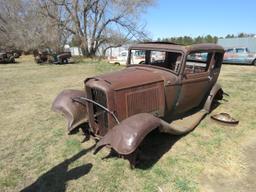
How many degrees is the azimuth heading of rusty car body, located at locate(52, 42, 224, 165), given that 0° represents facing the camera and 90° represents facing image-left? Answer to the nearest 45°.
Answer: approximately 45°

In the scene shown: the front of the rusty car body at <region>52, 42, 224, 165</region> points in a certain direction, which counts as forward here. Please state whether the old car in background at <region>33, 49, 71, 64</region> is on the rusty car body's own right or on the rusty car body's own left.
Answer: on the rusty car body's own right
